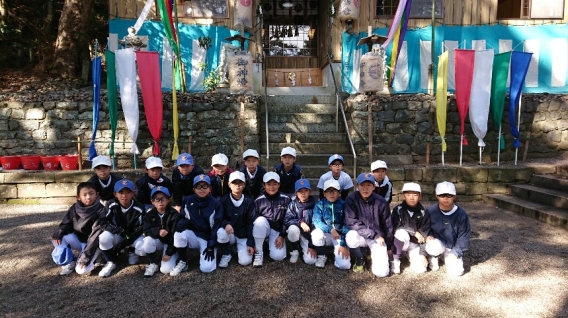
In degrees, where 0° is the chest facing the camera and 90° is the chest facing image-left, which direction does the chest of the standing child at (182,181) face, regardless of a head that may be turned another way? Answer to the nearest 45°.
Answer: approximately 0°

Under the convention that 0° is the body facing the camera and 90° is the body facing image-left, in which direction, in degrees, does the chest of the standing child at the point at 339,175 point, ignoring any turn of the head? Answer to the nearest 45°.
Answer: approximately 0°
